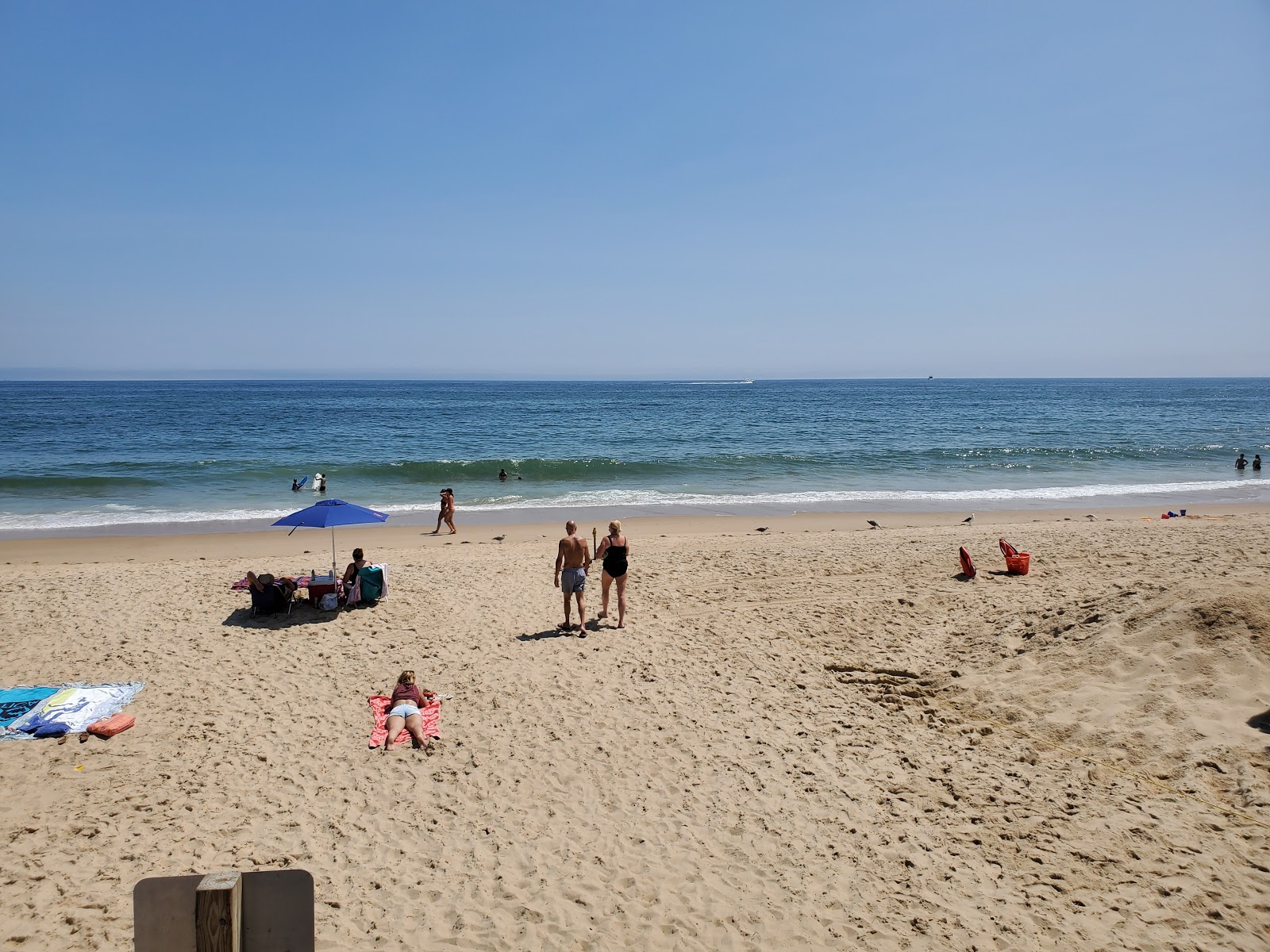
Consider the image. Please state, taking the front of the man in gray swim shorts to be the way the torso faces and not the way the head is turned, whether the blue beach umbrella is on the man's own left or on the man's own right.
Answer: on the man's own left

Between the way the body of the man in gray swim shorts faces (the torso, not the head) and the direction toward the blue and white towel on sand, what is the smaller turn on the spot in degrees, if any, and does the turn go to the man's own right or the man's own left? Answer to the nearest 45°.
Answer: approximately 135° to the man's own left

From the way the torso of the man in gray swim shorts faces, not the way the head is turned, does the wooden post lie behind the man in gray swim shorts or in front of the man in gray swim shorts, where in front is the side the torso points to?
behind

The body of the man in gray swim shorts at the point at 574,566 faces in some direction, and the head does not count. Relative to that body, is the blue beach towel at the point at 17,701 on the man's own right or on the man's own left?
on the man's own left

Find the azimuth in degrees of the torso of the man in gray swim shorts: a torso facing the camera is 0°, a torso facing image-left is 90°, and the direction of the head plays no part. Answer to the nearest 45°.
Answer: approximately 180°

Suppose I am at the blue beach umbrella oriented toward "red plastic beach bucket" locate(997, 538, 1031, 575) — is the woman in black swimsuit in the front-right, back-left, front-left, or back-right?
front-right

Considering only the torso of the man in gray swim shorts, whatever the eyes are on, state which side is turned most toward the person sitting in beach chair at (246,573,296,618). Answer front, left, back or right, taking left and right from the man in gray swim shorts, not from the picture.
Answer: left

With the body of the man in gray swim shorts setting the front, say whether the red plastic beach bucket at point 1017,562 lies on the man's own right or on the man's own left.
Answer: on the man's own right

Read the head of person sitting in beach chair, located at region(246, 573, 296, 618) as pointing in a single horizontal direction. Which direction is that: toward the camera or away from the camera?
away from the camera

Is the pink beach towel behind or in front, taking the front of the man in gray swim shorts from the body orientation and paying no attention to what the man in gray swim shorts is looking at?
behind

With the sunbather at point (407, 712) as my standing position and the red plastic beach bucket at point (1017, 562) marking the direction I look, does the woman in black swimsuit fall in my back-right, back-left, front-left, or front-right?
front-left
